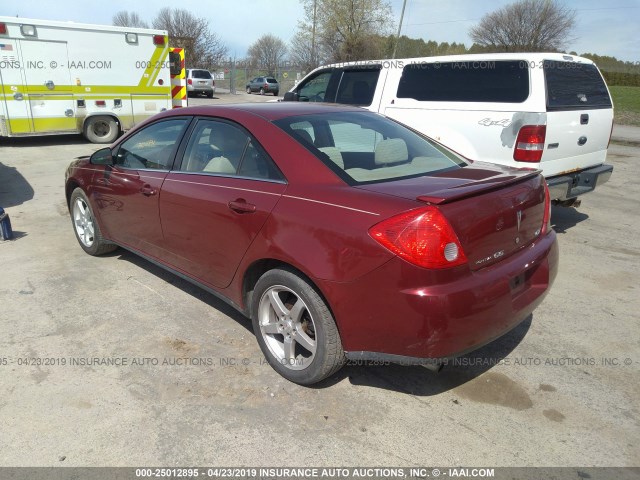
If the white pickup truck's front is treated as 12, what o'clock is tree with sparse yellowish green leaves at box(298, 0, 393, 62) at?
The tree with sparse yellowish green leaves is roughly at 1 o'clock from the white pickup truck.

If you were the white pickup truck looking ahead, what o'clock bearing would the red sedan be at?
The red sedan is roughly at 8 o'clock from the white pickup truck.

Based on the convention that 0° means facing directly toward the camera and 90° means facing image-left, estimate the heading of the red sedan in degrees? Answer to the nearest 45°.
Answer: approximately 135°

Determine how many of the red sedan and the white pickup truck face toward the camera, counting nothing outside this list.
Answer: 0

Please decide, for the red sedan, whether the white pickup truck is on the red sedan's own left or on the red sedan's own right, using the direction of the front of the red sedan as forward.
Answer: on the red sedan's own right

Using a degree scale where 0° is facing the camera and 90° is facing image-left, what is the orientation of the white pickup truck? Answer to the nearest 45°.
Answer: approximately 135°

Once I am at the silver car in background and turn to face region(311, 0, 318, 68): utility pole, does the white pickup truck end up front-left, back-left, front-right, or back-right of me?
back-right

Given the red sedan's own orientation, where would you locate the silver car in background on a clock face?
The silver car in background is roughly at 1 o'clock from the red sedan.

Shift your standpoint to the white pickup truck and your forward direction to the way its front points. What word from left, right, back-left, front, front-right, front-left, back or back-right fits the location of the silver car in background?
front

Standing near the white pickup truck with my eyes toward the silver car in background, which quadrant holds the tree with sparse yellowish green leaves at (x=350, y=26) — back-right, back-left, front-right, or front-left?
front-right

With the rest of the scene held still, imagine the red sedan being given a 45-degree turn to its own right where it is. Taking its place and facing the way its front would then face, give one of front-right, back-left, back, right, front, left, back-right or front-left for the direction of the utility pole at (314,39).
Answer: front

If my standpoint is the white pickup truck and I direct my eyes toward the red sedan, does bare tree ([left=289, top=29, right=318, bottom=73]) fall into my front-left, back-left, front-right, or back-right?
back-right

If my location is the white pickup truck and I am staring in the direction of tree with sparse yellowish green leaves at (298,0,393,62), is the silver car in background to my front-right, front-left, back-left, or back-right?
front-left
